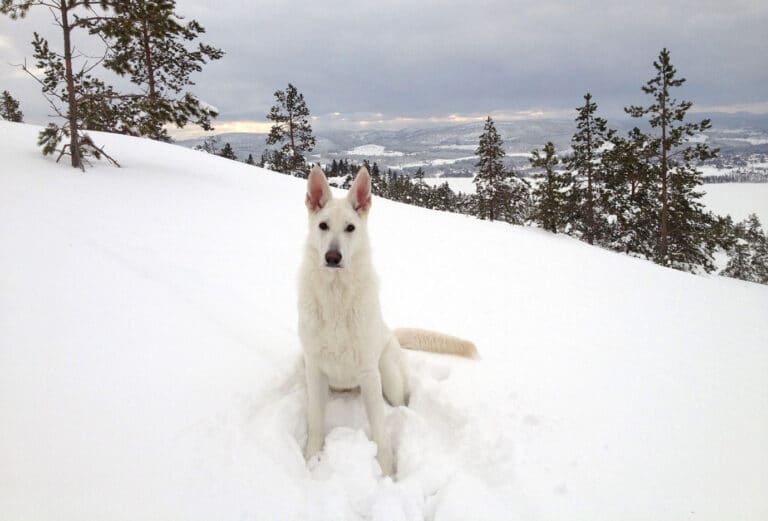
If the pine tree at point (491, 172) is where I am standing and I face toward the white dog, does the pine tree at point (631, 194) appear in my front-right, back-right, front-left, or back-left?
front-left

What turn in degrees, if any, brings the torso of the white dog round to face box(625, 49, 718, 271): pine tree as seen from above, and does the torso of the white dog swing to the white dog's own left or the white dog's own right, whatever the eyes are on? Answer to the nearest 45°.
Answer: approximately 135° to the white dog's own left

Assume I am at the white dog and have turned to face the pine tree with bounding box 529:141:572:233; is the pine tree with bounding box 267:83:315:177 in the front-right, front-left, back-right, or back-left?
front-left

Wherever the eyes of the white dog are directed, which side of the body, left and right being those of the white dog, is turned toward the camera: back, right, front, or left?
front

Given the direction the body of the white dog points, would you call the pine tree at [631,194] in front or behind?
behind

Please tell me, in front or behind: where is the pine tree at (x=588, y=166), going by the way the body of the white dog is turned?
behind

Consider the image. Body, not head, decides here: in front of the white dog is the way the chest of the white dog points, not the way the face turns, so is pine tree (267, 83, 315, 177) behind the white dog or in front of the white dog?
behind
